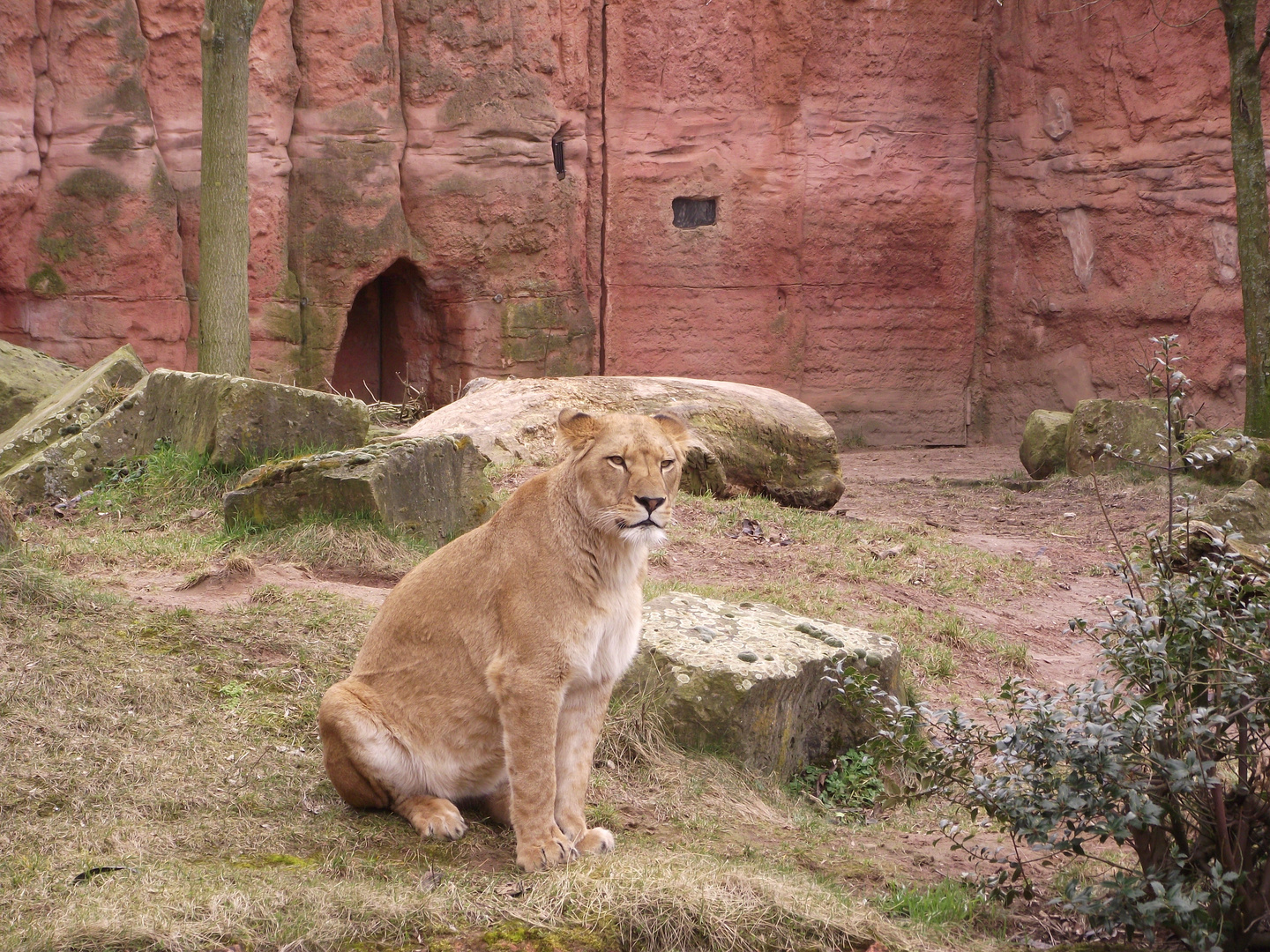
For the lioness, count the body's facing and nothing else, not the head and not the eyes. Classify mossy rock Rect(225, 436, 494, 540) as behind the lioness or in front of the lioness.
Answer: behind

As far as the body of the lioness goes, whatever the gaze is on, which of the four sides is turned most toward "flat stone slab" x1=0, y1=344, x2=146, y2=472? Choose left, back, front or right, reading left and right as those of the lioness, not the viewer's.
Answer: back

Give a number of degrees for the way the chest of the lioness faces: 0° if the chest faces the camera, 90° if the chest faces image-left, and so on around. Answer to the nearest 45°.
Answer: approximately 315°

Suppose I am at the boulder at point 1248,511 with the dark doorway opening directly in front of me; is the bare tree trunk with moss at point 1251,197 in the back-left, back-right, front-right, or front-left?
front-right

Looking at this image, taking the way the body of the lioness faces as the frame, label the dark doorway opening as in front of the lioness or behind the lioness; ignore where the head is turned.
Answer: behind

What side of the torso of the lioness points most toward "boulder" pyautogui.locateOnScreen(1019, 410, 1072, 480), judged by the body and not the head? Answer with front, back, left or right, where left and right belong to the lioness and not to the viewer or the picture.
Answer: left

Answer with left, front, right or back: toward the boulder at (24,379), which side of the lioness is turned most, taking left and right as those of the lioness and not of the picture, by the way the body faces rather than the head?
back

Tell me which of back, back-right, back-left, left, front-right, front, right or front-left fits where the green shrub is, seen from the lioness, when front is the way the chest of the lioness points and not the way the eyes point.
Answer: left

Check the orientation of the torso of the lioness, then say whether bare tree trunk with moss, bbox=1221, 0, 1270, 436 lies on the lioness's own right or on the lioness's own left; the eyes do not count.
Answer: on the lioness's own left
